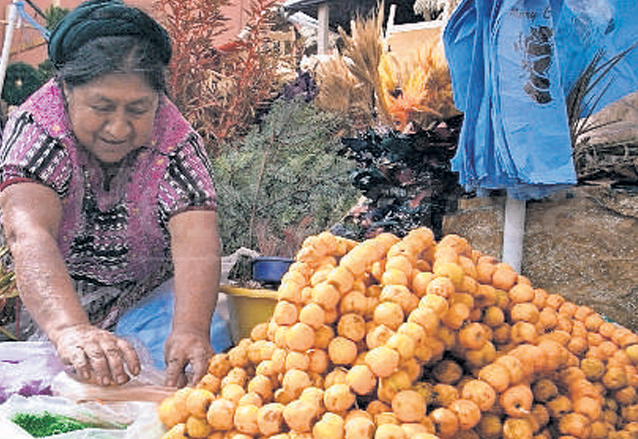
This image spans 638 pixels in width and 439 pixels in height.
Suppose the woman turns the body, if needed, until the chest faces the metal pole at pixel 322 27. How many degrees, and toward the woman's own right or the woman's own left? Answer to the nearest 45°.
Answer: approximately 135° to the woman's own left

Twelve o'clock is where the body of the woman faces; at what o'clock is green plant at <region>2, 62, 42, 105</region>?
The green plant is roughly at 5 o'clock from the woman.

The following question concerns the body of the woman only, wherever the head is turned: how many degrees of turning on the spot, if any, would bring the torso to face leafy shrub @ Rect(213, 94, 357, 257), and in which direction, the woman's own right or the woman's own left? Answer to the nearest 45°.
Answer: approximately 135° to the woman's own left

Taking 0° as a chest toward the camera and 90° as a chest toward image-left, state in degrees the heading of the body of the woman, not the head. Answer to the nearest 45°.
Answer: approximately 0°

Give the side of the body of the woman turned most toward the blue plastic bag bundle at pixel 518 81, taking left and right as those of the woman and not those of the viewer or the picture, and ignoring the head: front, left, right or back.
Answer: left
